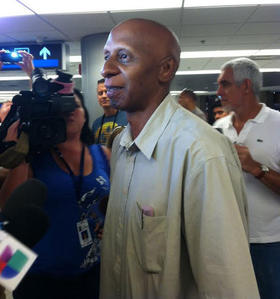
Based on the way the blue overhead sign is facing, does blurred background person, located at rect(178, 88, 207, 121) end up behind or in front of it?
in front

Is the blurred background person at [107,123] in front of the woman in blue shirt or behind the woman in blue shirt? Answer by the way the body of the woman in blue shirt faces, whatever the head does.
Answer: behind

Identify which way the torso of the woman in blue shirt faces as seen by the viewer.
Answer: toward the camera

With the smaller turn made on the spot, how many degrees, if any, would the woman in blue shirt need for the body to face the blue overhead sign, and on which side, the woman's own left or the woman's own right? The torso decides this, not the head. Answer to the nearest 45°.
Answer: approximately 180°

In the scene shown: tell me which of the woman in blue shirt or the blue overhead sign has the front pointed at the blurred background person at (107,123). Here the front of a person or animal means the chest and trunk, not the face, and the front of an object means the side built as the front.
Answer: the blue overhead sign

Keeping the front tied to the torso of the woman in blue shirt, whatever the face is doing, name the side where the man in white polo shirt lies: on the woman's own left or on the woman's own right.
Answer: on the woman's own left

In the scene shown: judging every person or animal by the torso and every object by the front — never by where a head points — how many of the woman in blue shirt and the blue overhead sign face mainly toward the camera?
2

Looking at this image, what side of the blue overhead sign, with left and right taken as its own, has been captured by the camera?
front

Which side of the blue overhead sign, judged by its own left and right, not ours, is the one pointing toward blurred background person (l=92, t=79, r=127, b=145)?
front

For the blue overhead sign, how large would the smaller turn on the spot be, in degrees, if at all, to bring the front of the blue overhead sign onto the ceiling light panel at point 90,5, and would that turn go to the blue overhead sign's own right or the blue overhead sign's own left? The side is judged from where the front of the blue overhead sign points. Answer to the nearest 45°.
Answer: approximately 45° to the blue overhead sign's own left

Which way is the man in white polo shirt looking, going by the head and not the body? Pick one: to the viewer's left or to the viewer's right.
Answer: to the viewer's left
